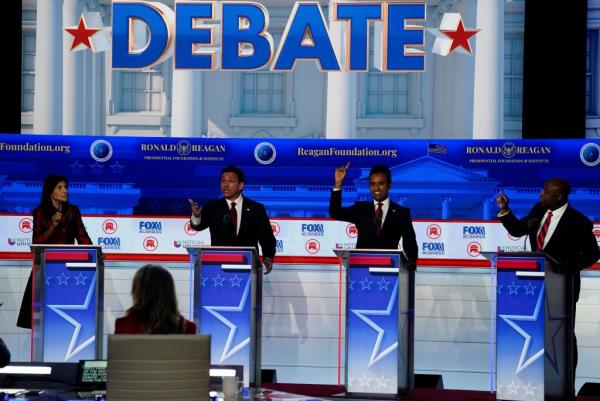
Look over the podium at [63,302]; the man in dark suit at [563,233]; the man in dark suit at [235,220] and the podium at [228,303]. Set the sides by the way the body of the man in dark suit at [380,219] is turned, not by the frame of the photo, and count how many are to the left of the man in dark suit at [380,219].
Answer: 1

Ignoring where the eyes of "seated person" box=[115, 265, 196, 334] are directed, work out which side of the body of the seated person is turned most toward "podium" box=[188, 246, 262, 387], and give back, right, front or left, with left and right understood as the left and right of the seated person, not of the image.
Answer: front

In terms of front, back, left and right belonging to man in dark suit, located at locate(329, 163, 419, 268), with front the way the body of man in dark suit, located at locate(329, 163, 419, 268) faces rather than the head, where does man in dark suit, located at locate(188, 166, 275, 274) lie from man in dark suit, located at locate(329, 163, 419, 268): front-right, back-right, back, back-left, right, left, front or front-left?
right

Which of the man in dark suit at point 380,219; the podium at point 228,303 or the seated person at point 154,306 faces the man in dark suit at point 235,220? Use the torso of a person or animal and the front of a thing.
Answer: the seated person

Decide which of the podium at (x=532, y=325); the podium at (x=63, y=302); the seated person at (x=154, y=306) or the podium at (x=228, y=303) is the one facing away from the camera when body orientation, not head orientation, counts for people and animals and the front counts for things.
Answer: the seated person

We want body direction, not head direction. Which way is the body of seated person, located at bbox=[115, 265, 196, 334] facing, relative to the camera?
away from the camera

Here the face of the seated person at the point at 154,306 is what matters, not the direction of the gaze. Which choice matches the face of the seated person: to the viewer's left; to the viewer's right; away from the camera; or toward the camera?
away from the camera

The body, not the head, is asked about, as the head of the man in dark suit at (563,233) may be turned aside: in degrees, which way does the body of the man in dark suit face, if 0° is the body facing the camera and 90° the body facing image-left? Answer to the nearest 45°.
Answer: approximately 45°

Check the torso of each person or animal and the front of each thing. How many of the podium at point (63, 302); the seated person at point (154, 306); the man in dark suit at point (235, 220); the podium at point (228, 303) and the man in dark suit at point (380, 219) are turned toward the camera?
4

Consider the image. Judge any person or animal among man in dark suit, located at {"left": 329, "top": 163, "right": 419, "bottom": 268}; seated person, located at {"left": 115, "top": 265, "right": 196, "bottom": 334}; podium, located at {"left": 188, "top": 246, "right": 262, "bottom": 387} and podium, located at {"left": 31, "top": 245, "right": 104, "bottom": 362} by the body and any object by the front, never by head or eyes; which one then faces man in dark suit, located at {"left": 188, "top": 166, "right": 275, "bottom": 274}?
the seated person

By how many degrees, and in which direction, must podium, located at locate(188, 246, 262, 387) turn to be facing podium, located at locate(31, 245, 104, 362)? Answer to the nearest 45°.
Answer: approximately 90° to its right
